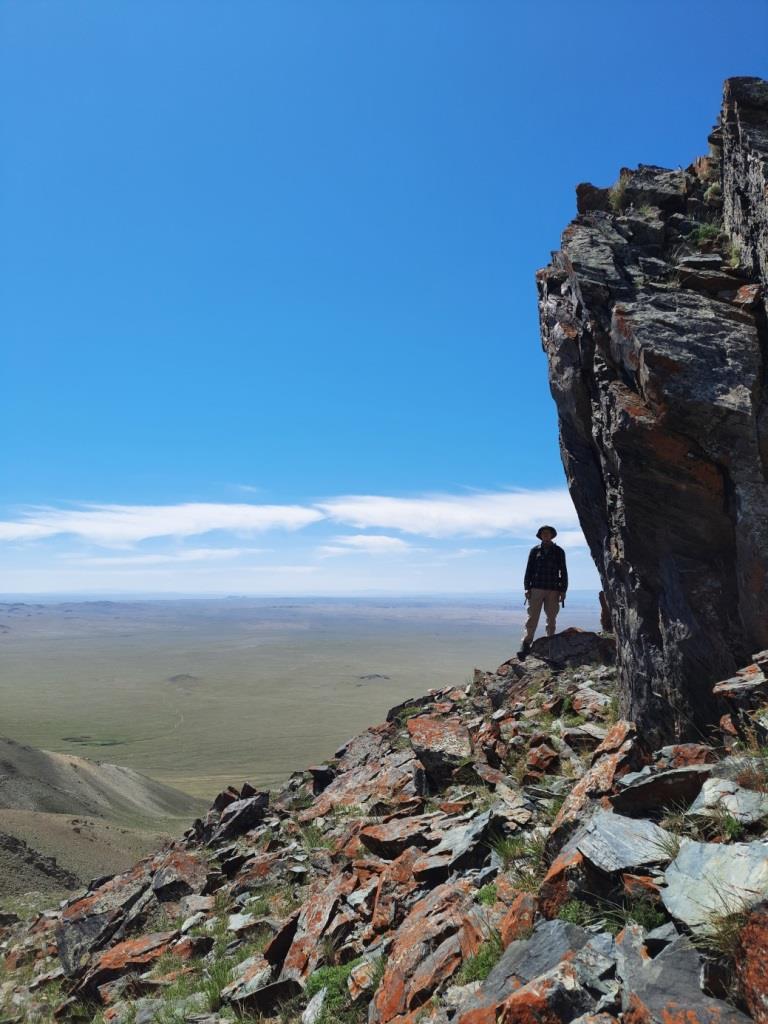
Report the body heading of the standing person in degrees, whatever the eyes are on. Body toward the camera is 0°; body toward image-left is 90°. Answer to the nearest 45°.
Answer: approximately 0°

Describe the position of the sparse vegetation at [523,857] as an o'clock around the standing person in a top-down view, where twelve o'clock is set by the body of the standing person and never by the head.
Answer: The sparse vegetation is roughly at 12 o'clock from the standing person.

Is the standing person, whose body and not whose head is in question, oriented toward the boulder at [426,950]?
yes

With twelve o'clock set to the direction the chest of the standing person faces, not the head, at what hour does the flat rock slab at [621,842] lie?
The flat rock slab is roughly at 12 o'clock from the standing person.

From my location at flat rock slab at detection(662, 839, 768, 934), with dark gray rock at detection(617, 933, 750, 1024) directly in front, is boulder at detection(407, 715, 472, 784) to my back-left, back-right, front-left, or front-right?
back-right

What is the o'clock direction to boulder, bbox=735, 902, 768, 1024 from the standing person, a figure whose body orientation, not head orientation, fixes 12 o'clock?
The boulder is roughly at 12 o'clock from the standing person.

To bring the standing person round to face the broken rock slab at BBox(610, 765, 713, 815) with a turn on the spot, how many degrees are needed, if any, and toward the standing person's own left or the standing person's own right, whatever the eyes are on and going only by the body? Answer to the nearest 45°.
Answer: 0° — they already face it
